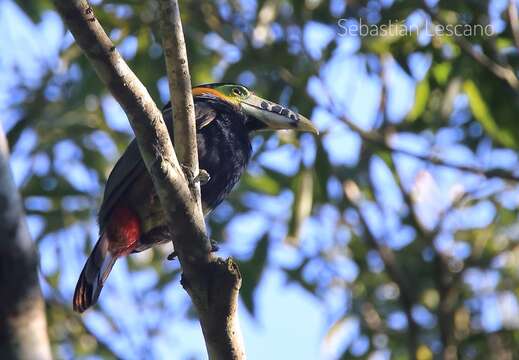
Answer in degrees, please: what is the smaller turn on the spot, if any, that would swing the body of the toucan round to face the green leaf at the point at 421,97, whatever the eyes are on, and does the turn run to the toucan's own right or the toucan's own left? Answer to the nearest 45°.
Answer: approximately 45° to the toucan's own left

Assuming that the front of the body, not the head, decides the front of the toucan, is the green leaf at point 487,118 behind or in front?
in front

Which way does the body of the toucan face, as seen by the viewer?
to the viewer's right
